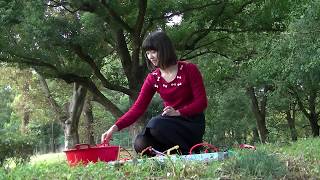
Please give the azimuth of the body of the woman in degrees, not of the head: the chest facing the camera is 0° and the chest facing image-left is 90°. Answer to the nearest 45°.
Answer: approximately 45°

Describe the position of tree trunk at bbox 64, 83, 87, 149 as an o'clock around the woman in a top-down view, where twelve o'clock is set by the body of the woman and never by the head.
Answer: The tree trunk is roughly at 4 o'clock from the woman.

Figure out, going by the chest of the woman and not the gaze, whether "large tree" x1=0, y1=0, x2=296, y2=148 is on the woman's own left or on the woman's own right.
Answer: on the woman's own right

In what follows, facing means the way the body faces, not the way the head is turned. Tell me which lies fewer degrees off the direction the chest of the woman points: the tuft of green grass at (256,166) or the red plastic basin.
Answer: the red plastic basin

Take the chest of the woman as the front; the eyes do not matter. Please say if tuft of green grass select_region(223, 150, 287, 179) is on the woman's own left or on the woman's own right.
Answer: on the woman's own left

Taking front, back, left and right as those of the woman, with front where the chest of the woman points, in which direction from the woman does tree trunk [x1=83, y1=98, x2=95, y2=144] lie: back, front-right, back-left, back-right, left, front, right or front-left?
back-right

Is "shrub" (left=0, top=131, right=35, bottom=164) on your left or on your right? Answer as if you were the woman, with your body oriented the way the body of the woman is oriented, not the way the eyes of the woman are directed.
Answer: on your right

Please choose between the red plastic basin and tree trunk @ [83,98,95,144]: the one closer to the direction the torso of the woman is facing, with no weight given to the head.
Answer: the red plastic basin

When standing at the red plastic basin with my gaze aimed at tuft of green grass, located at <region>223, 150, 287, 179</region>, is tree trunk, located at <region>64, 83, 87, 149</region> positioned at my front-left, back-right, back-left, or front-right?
back-left

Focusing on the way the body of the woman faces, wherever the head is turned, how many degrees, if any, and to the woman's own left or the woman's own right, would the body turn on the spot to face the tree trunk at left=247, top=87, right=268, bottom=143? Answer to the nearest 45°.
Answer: approximately 135° to the woman's own right

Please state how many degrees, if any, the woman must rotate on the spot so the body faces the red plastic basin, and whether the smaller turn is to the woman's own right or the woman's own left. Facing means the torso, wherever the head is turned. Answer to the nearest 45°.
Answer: approximately 45° to the woman's own right
